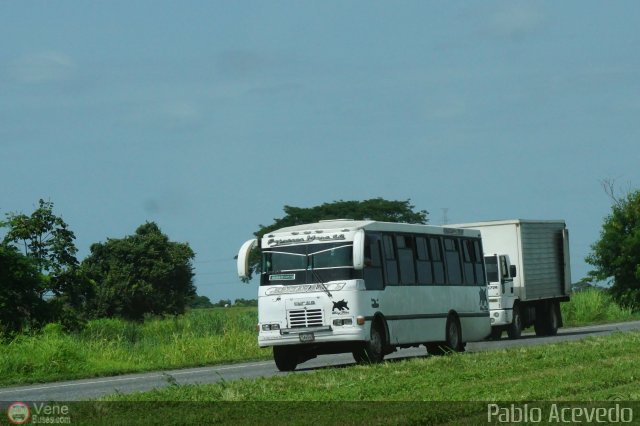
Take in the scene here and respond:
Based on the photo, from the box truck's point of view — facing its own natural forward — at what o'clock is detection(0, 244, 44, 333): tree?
The tree is roughly at 1 o'clock from the box truck.

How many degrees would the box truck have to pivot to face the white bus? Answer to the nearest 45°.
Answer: approximately 45° to its left

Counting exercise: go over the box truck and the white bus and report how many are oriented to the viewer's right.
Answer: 0

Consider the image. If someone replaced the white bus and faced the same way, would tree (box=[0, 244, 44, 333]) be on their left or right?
on their right

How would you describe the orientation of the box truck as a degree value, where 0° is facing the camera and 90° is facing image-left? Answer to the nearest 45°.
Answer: approximately 45°

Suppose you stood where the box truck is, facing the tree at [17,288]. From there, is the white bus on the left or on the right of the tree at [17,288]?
left

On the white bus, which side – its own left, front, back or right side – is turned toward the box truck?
back

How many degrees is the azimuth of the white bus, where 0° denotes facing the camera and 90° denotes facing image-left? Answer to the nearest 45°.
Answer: approximately 45°

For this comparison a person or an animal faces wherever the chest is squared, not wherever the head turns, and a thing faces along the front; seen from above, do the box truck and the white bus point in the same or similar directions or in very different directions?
same or similar directions

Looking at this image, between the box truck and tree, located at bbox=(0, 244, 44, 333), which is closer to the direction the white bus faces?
the tree
